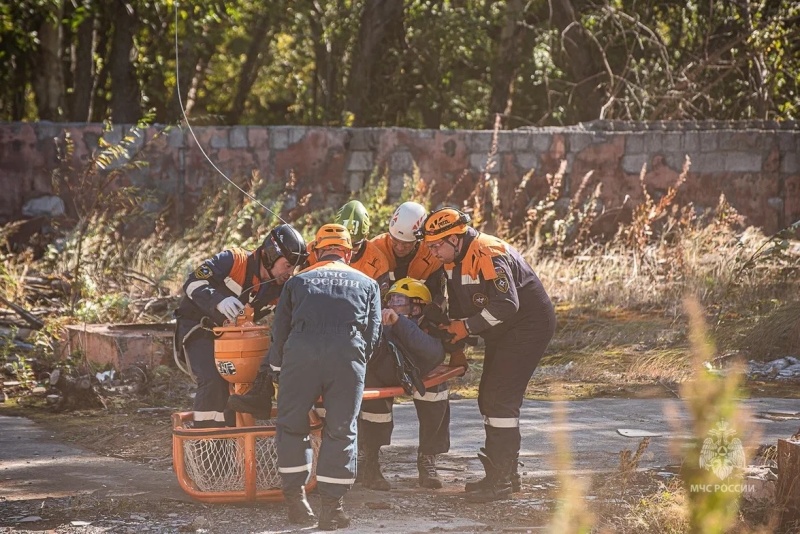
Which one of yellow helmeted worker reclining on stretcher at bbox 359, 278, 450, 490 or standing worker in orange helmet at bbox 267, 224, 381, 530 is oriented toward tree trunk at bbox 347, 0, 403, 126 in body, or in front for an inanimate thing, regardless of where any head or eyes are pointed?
standing worker in orange helmet at bbox 267, 224, 381, 530

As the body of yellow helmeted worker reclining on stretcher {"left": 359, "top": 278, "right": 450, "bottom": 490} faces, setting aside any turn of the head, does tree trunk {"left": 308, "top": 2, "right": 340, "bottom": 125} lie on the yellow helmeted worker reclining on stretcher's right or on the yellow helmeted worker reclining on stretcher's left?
on the yellow helmeted worker reclining on stretcher's right

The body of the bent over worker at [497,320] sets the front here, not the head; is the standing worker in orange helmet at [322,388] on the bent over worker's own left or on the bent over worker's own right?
on the bent over worker's own left

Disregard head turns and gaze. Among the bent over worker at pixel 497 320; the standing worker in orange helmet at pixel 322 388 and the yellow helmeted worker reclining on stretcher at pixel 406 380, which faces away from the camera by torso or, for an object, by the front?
the standing worker in orange helmet at pixel 322 388

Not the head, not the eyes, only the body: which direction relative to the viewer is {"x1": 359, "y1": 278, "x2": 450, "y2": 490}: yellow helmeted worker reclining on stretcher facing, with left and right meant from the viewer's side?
facing the viewer and to the left of the viewer

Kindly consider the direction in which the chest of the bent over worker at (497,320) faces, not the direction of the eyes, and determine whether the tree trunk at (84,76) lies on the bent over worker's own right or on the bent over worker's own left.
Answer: on the bent over worker's own right

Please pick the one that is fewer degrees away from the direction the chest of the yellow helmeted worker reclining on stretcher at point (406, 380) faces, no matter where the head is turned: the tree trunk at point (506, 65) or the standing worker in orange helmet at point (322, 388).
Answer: the standing worker in orange helmet

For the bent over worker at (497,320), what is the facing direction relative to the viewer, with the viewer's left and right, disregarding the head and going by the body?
facing to the left of the viewer

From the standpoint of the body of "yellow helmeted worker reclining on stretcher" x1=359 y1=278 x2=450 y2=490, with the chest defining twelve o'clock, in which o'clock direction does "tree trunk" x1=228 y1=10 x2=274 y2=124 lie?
The tree trunk is roughly at 4 o'clock from the yellow helmeted worker reclining on stretcher.

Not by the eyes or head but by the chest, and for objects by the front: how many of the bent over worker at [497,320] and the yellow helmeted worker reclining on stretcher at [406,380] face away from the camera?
0

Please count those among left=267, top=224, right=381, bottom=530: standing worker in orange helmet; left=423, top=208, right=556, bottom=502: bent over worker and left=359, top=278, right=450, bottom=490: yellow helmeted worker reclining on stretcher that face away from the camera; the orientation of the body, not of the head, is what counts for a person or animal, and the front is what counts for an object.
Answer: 1

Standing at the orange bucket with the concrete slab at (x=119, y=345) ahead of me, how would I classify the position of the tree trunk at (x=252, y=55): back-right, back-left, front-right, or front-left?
front-right

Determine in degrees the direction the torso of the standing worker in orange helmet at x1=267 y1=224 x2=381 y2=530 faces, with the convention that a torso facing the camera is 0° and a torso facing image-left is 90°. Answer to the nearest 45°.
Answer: approximately 180°

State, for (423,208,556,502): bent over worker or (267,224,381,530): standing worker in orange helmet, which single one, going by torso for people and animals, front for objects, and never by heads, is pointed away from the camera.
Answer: (267,224,381,530): standing worker in orange helmet

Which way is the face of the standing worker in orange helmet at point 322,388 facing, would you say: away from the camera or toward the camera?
away from the camera

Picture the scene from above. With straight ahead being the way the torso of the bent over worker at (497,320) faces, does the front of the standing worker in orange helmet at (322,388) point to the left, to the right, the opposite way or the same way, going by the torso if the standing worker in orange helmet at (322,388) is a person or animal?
to the right

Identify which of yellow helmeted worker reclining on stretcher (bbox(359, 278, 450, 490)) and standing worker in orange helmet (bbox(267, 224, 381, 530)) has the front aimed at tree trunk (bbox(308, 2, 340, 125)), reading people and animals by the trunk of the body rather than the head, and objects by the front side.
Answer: standing worker in orange helmet (bbox(267, 224, 381, 530))
